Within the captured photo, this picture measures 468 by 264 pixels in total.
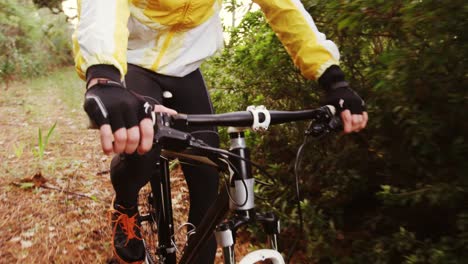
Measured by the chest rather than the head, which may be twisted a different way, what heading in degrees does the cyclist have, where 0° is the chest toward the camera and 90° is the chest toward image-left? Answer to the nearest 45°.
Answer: approximately 315°

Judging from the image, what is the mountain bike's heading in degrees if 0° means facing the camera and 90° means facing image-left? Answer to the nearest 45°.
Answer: approximately 315°
